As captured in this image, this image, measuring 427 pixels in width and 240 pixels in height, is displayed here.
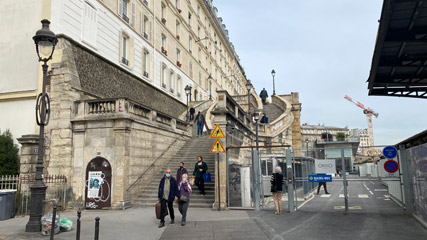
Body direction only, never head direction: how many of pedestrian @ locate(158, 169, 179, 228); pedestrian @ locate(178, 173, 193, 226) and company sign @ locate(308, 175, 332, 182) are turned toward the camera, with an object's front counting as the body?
3

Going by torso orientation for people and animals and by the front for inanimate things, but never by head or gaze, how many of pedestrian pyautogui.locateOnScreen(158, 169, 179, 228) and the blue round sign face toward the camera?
2

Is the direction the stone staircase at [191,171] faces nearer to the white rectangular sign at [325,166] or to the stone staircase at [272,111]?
the white rectangular sign

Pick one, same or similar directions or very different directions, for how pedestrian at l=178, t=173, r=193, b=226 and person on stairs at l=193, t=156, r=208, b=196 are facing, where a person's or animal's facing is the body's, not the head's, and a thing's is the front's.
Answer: same or similar directions

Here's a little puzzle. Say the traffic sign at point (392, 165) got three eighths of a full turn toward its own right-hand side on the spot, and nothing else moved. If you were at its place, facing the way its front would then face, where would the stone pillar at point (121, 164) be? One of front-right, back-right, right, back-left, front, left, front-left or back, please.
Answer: front-left

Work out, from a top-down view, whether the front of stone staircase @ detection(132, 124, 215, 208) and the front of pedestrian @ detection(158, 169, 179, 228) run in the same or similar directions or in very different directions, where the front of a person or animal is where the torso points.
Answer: same or similar directions

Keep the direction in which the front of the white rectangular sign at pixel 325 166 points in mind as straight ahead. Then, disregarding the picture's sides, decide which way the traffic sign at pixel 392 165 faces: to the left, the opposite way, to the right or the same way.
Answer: the same way

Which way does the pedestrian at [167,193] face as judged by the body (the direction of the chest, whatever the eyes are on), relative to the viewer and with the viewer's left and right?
facing the viewer

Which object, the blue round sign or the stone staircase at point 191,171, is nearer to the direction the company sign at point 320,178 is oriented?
the blue round sign

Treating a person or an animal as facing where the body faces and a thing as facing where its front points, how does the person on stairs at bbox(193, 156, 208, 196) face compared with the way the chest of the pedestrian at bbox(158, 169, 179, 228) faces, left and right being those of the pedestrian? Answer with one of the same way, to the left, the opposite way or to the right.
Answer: the same way

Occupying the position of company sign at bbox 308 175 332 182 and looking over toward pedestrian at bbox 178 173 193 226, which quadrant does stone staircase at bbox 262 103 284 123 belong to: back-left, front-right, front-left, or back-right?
back-right

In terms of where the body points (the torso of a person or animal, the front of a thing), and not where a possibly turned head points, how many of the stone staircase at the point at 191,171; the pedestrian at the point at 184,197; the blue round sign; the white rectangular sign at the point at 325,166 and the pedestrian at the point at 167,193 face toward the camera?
5

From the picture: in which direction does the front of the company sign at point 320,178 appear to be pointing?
toward the camera

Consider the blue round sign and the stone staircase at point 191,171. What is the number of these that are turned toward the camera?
2
